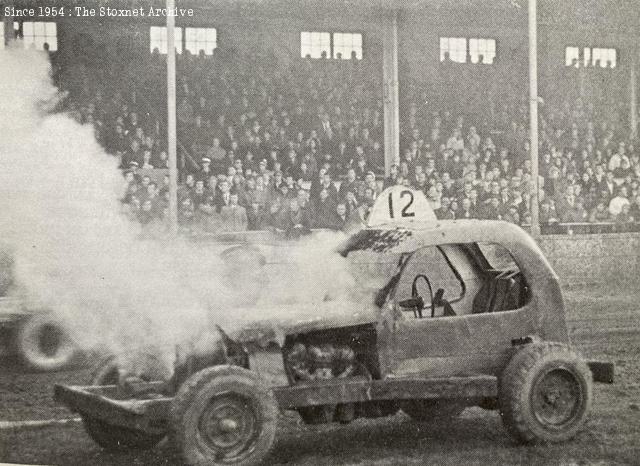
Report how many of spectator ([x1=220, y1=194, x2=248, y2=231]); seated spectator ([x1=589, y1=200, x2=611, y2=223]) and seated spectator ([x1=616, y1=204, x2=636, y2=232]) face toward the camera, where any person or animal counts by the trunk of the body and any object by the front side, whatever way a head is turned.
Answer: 3

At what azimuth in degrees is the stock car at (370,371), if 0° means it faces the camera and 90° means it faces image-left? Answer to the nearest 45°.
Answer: approximately 45°

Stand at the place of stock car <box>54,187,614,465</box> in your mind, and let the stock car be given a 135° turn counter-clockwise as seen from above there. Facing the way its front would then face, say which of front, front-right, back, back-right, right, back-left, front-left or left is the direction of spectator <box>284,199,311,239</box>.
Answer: left

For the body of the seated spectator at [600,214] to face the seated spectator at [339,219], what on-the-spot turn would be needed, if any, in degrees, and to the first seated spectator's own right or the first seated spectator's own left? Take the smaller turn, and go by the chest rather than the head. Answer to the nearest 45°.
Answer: approximately 90° to the first seated spectator's own right

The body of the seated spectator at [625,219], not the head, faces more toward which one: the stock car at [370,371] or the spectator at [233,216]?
the stock car

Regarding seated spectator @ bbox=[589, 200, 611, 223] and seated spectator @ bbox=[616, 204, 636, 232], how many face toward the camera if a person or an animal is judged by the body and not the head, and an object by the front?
2

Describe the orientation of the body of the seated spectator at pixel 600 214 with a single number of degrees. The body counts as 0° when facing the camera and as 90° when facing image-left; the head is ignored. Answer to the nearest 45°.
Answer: approximately 0°

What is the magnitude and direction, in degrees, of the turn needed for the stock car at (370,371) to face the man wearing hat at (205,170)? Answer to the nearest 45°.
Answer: approximately 90° to its right

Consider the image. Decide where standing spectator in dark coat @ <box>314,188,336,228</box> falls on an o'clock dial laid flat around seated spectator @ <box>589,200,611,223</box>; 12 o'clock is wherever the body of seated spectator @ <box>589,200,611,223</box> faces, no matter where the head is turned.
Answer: standing spectator in dark coat @ <box>314,188,336,228</box> is roughly at 3 o'clock from seated spectator @ <box>589,200,611,223</box>.
